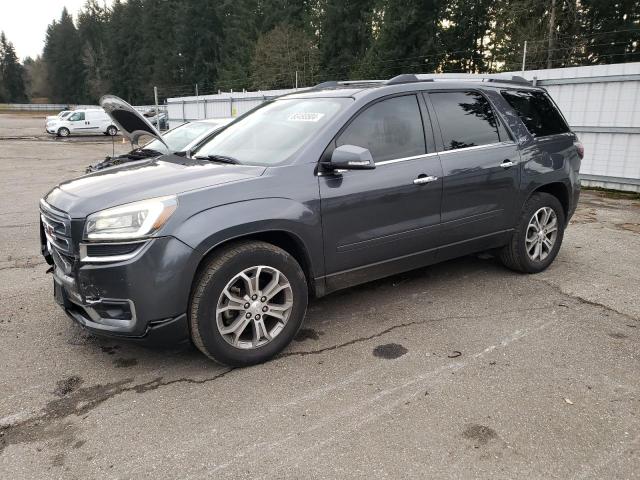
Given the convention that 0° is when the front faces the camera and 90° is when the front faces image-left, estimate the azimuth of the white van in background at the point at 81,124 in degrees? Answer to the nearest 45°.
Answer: approximately 90°

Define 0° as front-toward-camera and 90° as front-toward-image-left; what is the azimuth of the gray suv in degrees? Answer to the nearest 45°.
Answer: approximately 45°

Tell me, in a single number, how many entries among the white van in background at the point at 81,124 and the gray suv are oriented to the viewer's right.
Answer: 0

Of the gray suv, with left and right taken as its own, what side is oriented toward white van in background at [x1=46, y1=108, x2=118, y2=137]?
right

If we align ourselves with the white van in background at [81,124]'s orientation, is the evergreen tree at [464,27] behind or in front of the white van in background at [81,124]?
behind

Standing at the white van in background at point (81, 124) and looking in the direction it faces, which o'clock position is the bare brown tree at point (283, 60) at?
The bare brown tree is roughly at 5 o'clock from the white van in background.

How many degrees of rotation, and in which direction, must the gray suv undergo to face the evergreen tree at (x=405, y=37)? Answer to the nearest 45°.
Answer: approximately 135° to its right

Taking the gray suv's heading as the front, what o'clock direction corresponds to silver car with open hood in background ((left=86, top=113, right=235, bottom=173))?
The silver car with open hood in background is roughly at 4 o'clock from the gray suv.

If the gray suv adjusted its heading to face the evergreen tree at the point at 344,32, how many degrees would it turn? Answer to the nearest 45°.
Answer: approximately 135° to its right
